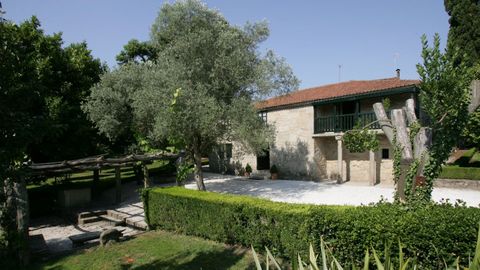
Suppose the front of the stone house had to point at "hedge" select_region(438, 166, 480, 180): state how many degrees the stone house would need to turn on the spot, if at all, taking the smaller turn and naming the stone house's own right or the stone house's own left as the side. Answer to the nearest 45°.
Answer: approximately 90° to the stone house's own left

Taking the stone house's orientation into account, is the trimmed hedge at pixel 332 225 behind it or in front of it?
in front

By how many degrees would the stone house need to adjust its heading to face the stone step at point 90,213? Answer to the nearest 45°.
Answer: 0° — it already faces it

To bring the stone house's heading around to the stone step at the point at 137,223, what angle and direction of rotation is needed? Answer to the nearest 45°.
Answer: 0° — it already faces it

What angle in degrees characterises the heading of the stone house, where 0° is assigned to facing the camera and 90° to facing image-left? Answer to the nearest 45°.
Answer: approximately 45°

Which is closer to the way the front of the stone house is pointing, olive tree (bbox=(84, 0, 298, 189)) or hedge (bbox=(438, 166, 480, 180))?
the olive tree

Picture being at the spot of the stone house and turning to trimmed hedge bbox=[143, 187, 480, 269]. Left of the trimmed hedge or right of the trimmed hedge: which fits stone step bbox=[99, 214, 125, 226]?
right

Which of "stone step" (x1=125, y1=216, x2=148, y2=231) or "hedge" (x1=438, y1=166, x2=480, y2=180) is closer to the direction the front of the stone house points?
the stone step

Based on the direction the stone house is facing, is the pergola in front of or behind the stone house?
in front

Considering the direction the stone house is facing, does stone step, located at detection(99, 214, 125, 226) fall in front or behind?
in front
